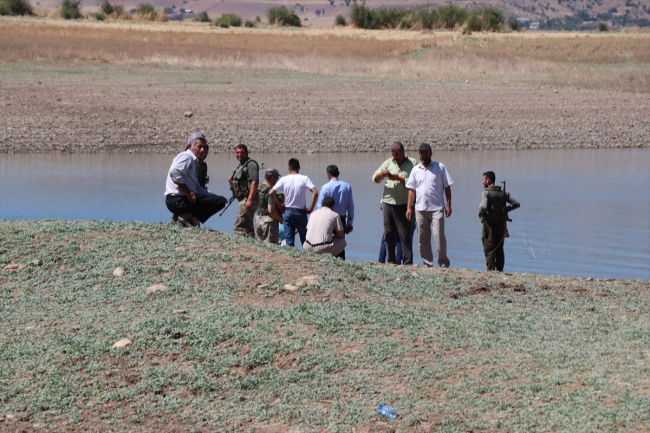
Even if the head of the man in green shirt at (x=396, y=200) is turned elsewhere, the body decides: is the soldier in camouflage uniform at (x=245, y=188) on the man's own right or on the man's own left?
on the man's own right

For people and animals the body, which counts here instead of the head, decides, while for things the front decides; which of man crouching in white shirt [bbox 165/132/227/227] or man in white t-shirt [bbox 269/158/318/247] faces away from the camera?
the man in white t-shirt

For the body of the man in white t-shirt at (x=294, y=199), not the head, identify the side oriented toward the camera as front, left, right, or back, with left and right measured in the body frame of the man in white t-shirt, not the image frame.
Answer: back

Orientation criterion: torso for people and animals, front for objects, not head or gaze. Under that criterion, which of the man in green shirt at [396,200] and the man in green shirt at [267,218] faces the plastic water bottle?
the man in green shirt at [396,200]

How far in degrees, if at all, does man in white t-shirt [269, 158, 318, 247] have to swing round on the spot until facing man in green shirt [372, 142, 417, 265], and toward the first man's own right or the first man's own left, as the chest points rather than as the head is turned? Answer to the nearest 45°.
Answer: approximately 90° to the first man's own right

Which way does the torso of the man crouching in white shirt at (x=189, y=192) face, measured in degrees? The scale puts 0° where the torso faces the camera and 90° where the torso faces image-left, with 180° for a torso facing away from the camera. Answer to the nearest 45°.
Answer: approximately 270°

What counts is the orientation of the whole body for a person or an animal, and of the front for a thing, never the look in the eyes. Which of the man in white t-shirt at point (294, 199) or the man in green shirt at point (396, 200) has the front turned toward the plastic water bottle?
the man in green shirt

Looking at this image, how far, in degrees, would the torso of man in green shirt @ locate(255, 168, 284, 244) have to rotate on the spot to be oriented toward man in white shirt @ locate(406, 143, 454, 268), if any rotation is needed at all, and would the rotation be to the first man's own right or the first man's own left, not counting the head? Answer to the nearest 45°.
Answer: approximately 45° to the first man's own right

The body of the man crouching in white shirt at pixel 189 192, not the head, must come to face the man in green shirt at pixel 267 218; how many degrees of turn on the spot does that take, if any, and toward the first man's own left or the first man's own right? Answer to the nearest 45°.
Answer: approximately 45° to the first man's own left
